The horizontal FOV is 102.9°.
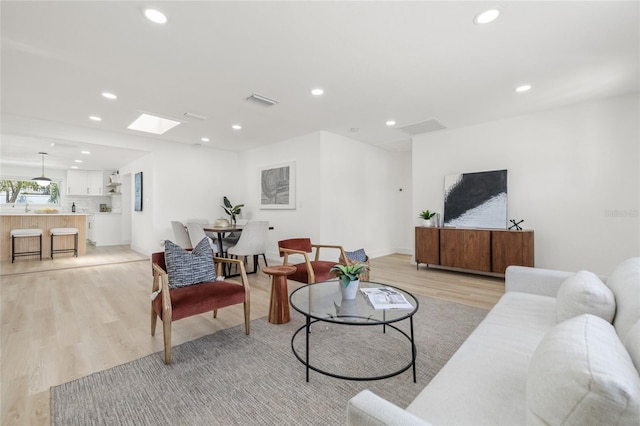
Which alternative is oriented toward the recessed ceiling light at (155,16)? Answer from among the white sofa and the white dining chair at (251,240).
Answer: the white sofa

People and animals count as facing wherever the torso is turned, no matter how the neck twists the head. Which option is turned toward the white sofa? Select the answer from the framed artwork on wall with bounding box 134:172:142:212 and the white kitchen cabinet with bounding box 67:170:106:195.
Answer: the white kitchen cabinet

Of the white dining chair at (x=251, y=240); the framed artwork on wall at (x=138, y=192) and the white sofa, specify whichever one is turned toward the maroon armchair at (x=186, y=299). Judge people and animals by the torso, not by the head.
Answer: the white sofa

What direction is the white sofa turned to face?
to the viewer's left
